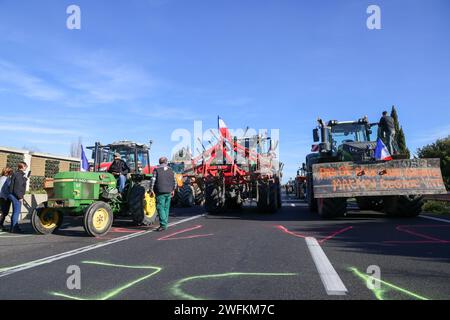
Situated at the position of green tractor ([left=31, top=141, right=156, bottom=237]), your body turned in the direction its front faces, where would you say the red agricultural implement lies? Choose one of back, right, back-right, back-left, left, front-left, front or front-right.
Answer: back

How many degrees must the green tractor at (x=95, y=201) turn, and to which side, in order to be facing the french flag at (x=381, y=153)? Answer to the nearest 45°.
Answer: approximately 135° to its left

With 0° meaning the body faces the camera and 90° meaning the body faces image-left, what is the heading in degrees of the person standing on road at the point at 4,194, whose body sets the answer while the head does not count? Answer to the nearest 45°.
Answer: approximately 270°

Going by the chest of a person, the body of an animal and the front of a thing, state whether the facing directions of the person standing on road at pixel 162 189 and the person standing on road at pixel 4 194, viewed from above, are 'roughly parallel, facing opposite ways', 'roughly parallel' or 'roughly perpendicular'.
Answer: roughly perpendicular

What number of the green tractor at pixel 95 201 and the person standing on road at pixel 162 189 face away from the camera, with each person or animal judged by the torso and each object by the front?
1

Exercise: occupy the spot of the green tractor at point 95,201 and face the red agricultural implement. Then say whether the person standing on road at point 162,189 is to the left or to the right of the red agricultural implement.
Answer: right

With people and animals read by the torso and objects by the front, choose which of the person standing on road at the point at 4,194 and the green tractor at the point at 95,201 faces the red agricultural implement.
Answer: the person standing on road

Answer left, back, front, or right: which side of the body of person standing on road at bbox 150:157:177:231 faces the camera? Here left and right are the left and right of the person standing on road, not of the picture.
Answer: back

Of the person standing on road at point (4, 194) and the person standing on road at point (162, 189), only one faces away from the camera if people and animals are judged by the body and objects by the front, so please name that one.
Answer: the person standing on road at point (162, 189)

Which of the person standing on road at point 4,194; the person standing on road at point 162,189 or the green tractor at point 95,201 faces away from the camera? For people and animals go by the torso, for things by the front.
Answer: the person standing on road at point 162,189

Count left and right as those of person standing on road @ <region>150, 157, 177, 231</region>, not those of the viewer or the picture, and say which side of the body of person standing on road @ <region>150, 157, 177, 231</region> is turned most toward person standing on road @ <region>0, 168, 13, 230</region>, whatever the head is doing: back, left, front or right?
left
